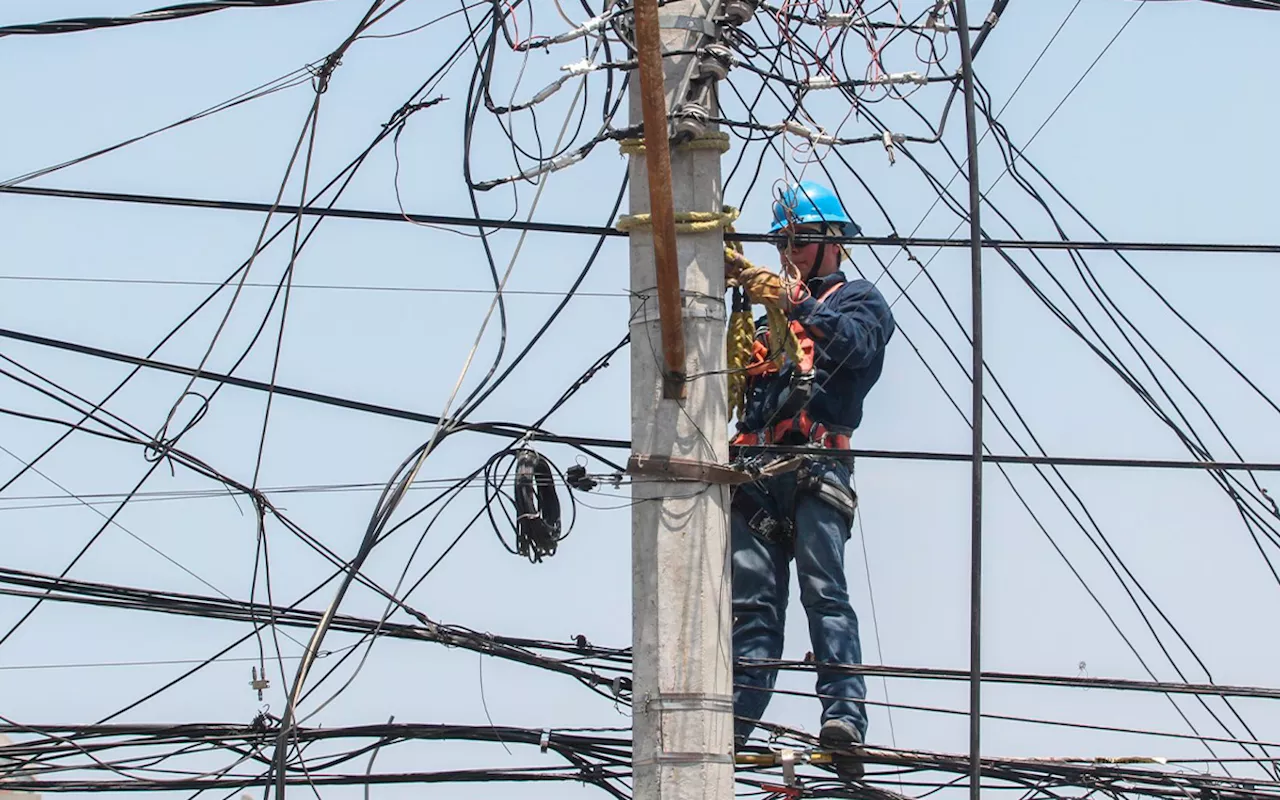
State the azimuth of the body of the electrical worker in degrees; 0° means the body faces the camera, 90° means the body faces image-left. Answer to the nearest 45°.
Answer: approximately 45°

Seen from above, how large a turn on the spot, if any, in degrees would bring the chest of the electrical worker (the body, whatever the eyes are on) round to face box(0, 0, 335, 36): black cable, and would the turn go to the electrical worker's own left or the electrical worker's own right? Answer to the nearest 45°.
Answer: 0° — they already face it
